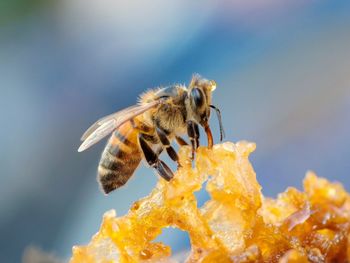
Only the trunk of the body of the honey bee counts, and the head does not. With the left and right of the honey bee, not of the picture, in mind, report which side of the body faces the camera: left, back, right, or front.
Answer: right
